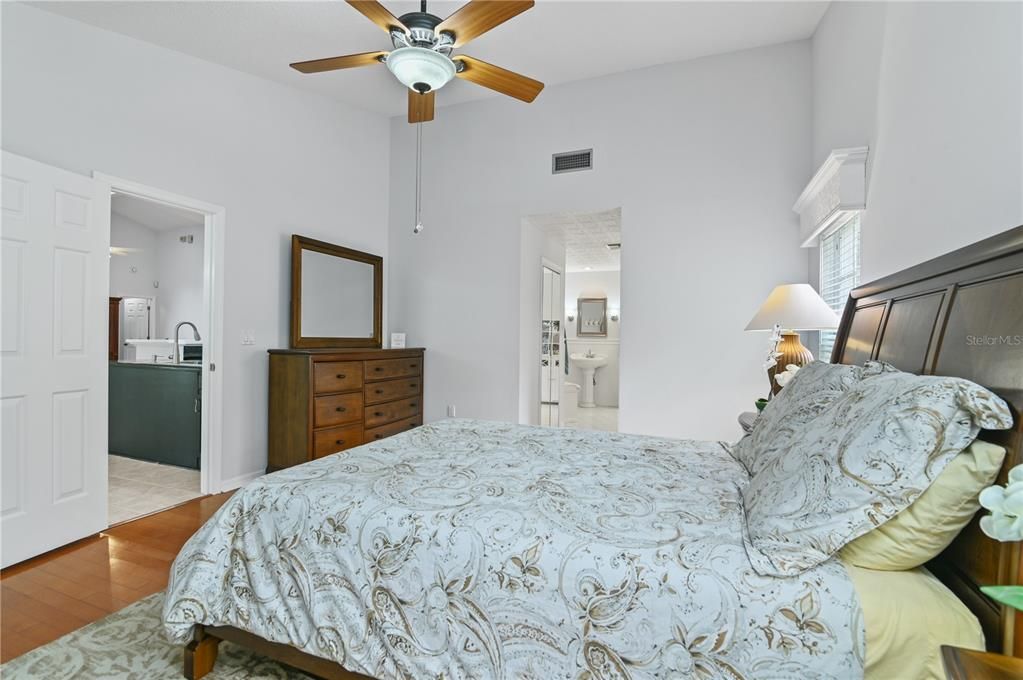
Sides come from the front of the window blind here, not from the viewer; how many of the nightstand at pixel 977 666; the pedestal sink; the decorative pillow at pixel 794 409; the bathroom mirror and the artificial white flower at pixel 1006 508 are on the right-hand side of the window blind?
2

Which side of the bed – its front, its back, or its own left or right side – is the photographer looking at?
left

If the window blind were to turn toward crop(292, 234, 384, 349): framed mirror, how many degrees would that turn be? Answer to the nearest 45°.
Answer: approximately 45° to its right

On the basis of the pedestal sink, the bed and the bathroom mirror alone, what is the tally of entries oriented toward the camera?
2

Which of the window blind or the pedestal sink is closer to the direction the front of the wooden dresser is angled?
the window blind

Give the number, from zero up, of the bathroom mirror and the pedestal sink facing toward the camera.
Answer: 2

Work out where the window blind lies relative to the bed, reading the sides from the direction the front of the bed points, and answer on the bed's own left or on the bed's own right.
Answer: on the bed's own right

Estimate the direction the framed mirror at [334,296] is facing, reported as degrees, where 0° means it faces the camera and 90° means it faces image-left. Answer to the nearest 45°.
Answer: approximately 315°

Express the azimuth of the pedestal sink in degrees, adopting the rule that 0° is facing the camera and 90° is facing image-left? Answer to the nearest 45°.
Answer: approximately 0°

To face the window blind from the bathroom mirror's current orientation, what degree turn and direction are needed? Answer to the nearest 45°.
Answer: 0° — it already faces it

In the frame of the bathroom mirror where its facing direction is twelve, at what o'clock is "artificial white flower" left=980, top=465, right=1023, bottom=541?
The artificial white flower is roughly at 12 o'clock from the bathroom mirror.

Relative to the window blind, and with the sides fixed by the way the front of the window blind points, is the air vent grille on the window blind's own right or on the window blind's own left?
on the window blind's own right

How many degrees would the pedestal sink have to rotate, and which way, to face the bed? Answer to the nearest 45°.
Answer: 0° — it already faces it

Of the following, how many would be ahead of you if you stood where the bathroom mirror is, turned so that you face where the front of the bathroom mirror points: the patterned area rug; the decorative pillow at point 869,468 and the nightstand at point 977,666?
3
